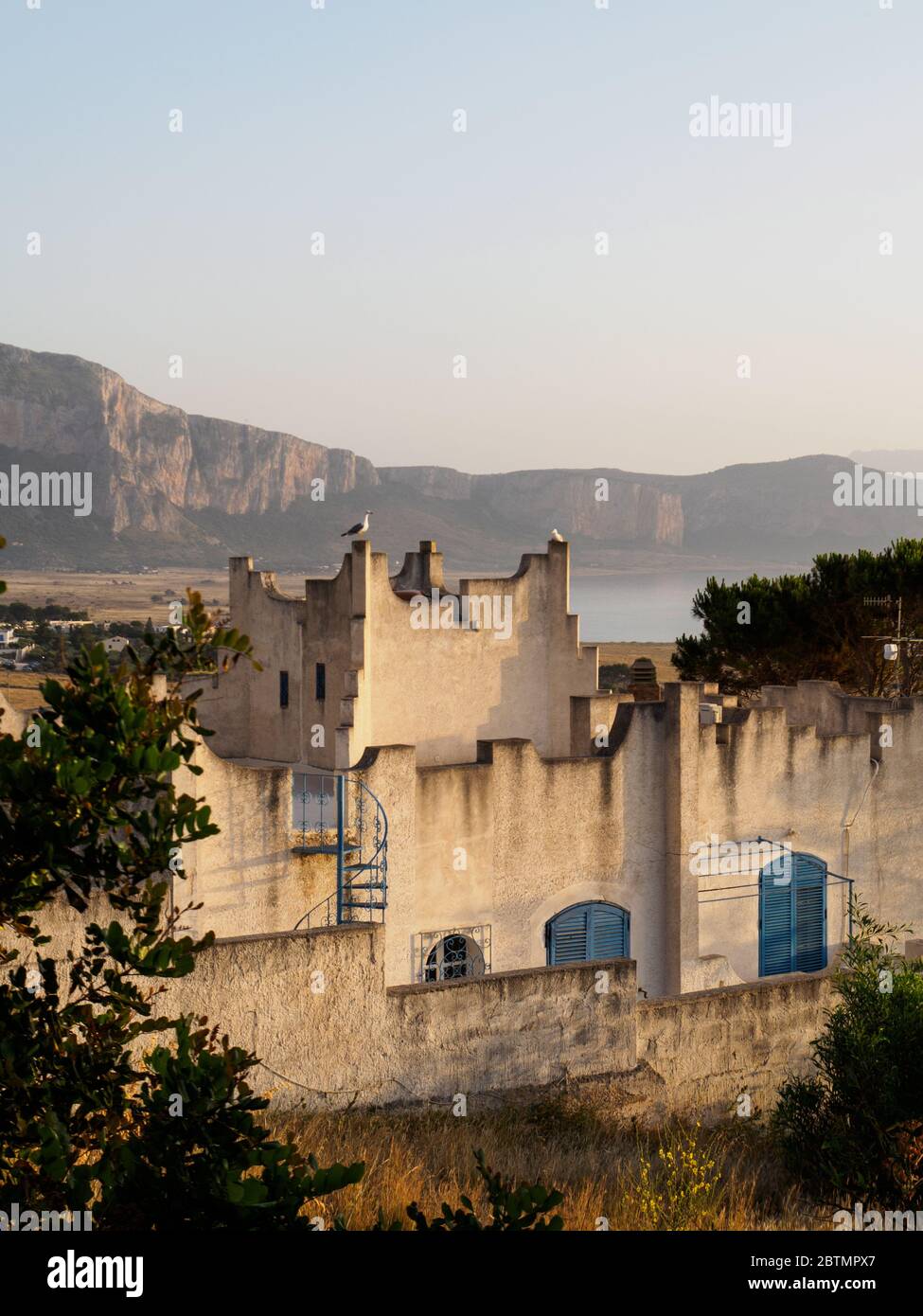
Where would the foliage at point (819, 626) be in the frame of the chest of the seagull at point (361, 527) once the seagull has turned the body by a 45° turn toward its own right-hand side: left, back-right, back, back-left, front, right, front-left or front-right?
left

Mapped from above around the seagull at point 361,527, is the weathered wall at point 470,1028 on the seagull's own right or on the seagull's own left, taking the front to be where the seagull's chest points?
on the seagull's own right

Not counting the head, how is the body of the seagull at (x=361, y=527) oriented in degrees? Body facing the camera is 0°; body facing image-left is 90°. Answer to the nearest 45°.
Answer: approximately 270°

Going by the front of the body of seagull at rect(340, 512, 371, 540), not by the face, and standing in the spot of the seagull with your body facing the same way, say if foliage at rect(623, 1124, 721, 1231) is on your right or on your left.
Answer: on your right

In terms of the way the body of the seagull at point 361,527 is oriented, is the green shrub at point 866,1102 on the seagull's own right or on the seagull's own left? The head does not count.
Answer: on the seagull's own right
